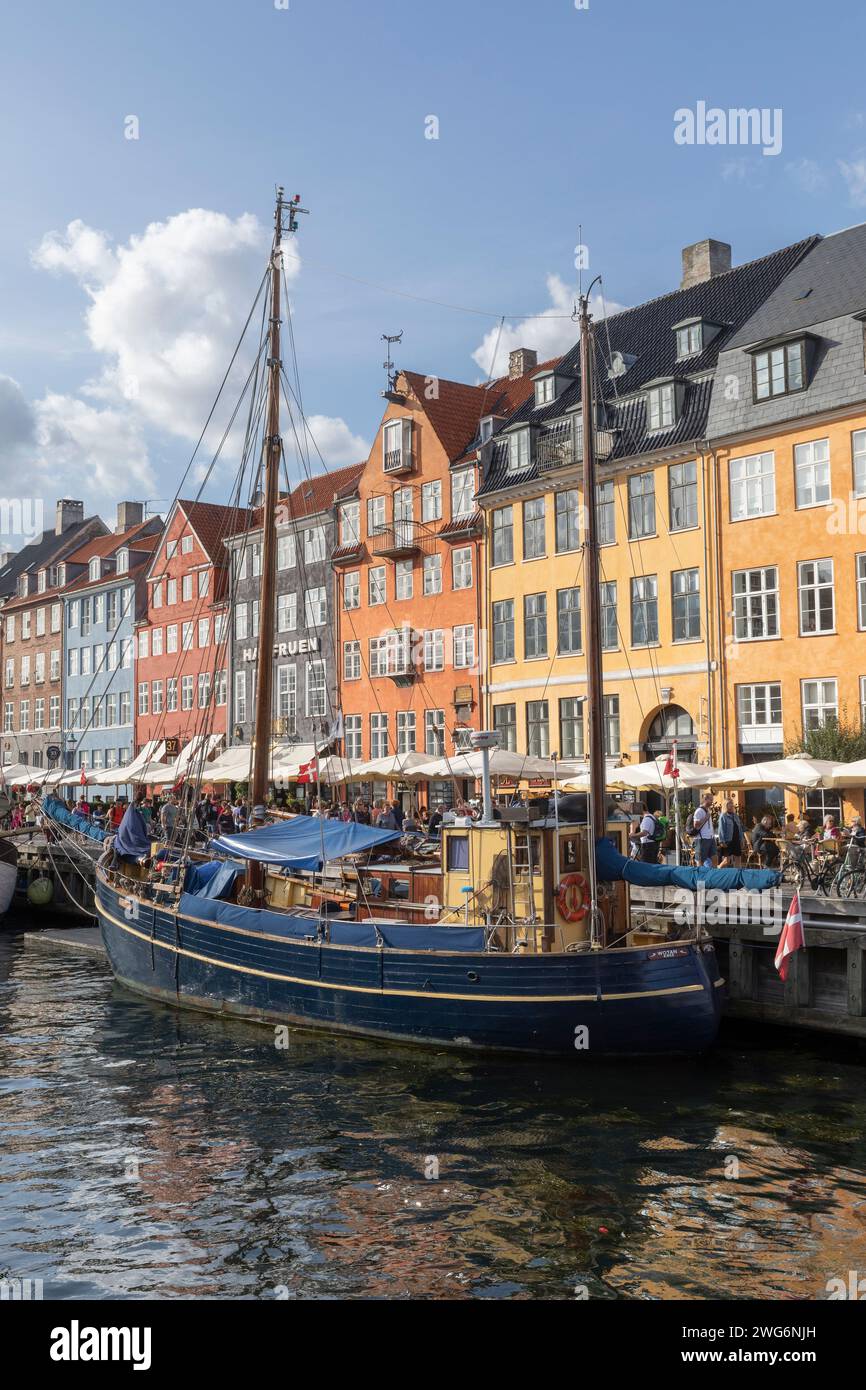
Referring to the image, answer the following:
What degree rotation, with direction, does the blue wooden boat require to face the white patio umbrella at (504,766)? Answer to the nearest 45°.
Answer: approximately 45° to its right

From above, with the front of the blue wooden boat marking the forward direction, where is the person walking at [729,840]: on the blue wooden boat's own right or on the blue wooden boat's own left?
on the blue wooden boat's own right

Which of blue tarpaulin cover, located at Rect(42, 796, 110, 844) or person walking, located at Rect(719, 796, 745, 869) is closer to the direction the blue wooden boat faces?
the blue tarpaulin cover

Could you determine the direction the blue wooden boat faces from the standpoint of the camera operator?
facing away from the viewer and to the left of the viewer

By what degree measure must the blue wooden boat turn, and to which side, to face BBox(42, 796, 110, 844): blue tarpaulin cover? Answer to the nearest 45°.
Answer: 0° — it already faces it

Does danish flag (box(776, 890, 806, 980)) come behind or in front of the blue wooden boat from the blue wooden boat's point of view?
behind

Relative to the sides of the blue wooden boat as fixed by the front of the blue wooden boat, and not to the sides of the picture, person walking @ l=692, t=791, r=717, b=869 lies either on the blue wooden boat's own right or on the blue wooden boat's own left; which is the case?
on the blue wooden boat's own right

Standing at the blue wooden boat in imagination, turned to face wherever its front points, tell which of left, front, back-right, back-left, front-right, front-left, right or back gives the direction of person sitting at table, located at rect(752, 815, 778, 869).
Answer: right

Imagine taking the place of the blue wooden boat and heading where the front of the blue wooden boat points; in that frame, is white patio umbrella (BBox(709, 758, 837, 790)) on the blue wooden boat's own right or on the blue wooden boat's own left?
on the blue wooden boat's own right

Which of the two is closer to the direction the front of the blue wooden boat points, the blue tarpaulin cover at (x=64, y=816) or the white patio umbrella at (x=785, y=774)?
the blue tarpaulin cover
